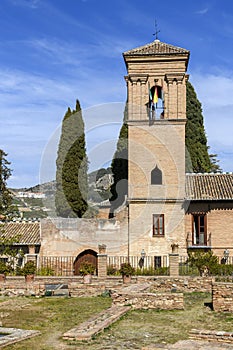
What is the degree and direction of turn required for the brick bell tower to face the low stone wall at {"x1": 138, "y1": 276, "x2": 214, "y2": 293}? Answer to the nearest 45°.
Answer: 0° — it already faces it

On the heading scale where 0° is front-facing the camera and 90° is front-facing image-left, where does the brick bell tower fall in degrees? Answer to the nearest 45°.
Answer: approximately 0°

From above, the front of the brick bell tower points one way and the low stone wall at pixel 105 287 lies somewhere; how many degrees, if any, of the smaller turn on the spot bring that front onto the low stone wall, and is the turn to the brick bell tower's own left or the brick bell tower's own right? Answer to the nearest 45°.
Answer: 0° — it already faces it

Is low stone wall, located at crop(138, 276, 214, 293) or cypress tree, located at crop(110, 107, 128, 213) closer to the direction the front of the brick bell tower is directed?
the low stone wall

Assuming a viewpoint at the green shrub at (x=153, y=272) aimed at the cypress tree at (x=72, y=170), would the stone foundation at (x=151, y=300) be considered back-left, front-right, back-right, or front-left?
back-left

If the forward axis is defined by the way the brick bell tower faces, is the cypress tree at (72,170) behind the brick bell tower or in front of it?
behind

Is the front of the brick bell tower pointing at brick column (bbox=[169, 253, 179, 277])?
yes

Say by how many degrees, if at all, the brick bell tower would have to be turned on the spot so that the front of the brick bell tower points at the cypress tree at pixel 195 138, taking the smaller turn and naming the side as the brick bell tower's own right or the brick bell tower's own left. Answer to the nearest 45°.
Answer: approximately 180°
